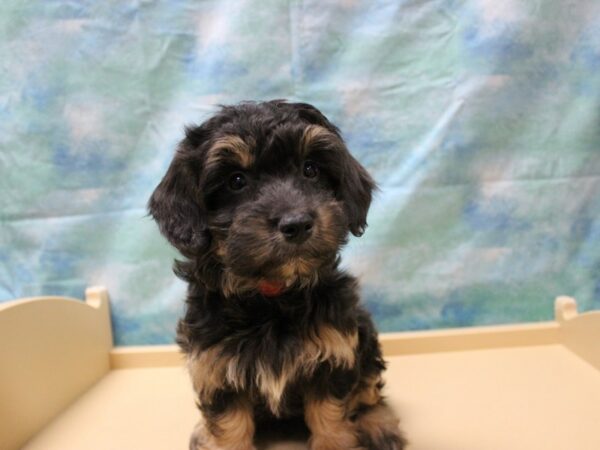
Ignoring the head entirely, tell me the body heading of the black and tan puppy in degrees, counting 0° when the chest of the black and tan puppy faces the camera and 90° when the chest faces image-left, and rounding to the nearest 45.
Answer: approximately 0°
